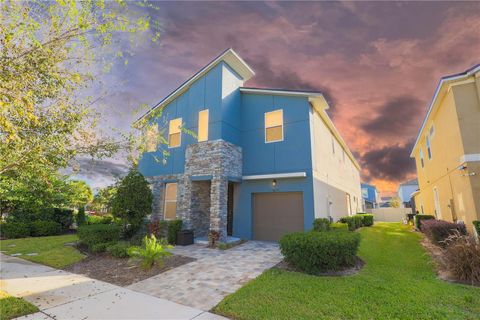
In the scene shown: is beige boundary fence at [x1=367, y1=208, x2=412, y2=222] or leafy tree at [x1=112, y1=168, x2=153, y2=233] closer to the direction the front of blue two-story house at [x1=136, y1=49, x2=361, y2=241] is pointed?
the leafy tree

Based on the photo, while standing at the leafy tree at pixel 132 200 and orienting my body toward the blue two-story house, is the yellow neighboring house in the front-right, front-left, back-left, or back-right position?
front-right

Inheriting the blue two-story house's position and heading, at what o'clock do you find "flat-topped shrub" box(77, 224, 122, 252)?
The flat-topped shrub is roughly at 1 o'clock from the blue two-story house.

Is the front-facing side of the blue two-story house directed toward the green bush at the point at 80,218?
no

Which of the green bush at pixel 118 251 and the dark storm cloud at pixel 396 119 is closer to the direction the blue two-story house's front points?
the green bush

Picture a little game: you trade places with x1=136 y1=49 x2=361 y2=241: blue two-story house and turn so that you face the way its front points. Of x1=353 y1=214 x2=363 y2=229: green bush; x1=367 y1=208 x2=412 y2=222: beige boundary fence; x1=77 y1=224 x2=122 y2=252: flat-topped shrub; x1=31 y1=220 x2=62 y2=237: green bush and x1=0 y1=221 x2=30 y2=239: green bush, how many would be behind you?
2

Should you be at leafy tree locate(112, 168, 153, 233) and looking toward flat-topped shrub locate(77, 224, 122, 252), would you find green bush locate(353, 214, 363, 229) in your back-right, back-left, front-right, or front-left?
back-left

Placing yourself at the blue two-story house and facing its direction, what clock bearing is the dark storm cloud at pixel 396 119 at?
The dark storm cloud is roughly at 7 o'clock from the blue two-story house.

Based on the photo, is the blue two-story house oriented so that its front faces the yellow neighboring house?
no

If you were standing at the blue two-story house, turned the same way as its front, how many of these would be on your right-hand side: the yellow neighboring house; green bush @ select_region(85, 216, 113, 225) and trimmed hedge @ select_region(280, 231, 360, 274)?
1

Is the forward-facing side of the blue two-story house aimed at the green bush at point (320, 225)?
no

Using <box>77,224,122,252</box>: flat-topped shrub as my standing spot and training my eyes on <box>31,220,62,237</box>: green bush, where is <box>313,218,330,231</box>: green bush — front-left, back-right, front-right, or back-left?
back-right

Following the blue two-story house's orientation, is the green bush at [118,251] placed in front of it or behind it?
in front

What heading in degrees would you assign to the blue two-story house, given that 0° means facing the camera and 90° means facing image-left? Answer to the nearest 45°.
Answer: approximately 45°

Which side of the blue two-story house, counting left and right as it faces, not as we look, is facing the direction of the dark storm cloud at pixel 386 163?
back
